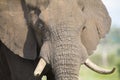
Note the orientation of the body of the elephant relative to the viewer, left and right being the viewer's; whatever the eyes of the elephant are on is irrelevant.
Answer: facing the viewer and to the right of the viewer
